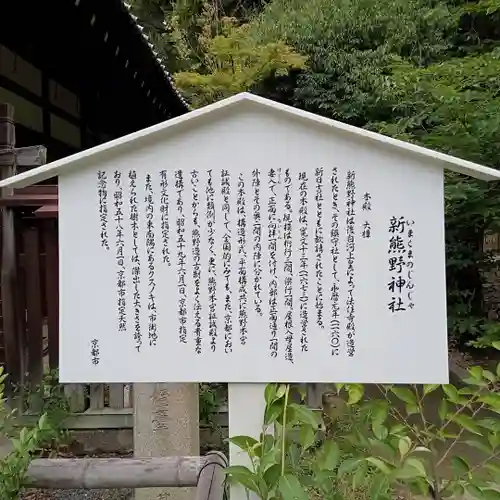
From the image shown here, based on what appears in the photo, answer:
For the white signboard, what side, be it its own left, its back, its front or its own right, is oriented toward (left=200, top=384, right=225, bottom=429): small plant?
back

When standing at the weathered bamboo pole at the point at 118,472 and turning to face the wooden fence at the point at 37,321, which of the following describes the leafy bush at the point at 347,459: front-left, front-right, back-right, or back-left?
back-right

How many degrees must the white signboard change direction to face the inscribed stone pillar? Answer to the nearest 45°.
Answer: approximately 135° to its right

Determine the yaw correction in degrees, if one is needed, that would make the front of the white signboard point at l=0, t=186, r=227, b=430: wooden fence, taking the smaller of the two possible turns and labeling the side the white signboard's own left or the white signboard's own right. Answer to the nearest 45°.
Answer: approximately 135° to the white signboard's own right

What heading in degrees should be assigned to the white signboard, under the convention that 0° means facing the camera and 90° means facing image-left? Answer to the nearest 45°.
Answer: approximately 0°
